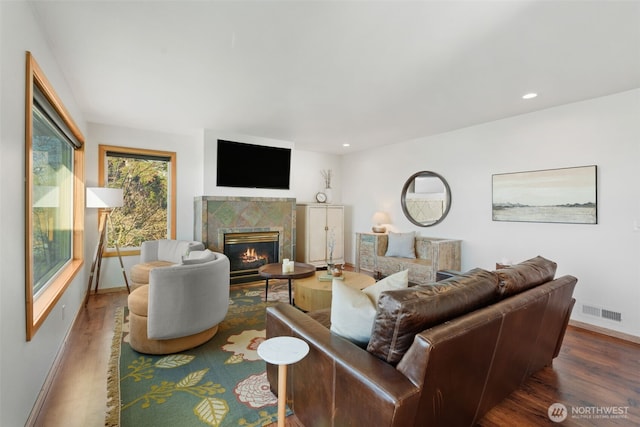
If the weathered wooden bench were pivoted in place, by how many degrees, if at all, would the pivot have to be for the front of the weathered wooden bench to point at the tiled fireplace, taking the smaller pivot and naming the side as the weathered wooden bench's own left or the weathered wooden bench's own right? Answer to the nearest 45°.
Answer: approximately 45° to the weathered wooden bench's own right

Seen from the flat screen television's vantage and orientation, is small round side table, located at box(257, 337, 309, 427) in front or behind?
in front

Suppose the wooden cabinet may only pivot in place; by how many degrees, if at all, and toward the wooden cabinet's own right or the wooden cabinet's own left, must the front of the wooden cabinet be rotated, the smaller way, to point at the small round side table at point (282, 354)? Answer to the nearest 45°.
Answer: approximately 45° to the wooden cabinet's own right

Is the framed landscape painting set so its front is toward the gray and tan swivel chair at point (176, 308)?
yes

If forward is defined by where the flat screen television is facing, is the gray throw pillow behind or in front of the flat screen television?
in front

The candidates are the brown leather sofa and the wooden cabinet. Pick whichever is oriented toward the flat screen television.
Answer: the brown leather sofa
